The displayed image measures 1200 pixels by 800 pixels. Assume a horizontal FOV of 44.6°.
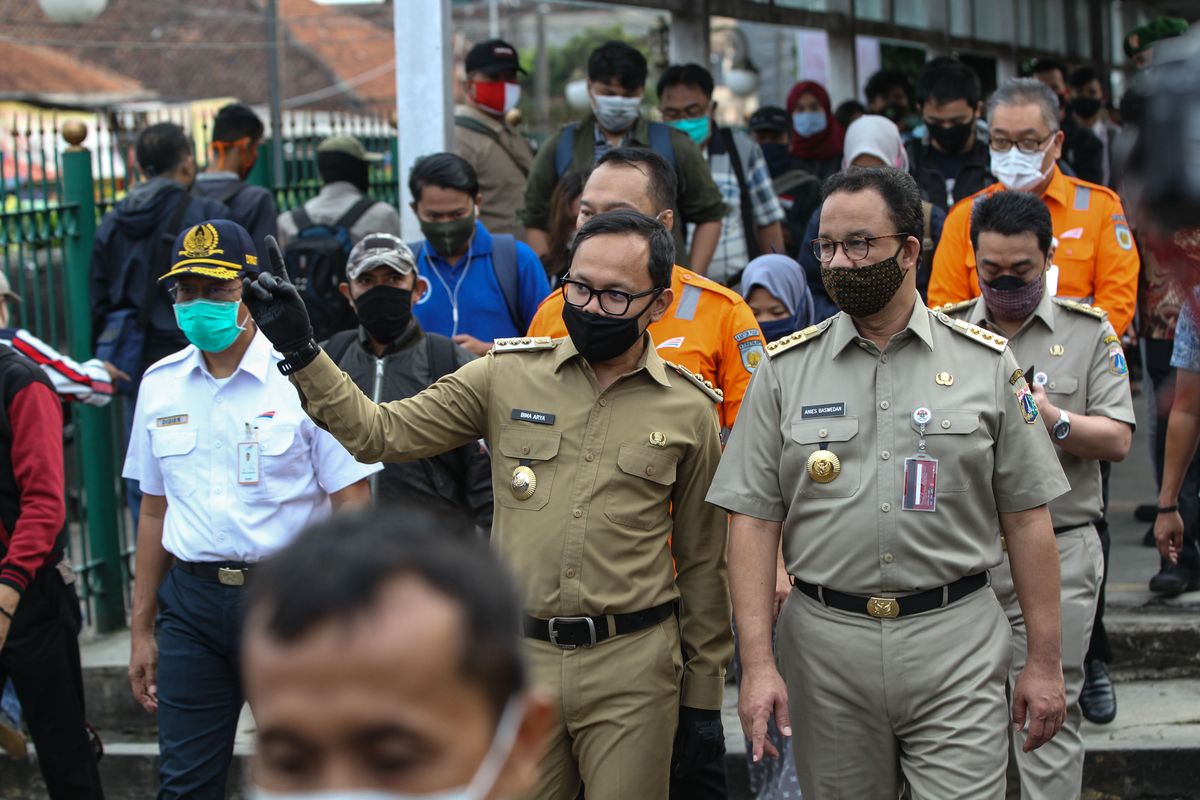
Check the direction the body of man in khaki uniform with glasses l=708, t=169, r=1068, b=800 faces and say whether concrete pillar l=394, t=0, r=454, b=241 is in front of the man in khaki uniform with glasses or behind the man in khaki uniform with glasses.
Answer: behind

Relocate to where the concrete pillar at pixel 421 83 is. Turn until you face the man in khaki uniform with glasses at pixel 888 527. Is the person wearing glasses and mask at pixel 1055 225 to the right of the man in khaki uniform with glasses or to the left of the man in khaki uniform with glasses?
left

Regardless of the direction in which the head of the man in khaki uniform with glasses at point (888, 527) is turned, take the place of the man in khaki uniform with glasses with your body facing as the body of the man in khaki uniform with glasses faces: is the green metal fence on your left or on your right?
on your right

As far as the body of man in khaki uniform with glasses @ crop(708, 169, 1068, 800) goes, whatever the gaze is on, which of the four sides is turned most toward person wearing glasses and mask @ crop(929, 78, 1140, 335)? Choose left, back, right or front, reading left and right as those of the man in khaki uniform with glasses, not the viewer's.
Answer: back

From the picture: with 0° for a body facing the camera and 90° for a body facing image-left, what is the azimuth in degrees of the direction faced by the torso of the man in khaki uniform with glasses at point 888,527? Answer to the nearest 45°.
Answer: approximately 0°

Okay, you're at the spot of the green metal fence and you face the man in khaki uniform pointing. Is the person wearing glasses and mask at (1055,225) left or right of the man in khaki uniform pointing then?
left

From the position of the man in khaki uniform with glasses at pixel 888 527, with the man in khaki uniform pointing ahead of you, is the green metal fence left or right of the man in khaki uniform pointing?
right

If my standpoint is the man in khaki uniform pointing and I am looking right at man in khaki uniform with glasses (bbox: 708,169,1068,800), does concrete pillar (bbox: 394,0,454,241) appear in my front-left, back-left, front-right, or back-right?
back-left

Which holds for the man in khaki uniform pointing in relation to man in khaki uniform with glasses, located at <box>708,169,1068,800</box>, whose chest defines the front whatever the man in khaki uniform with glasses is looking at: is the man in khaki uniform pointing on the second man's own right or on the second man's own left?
on the second man's own right
